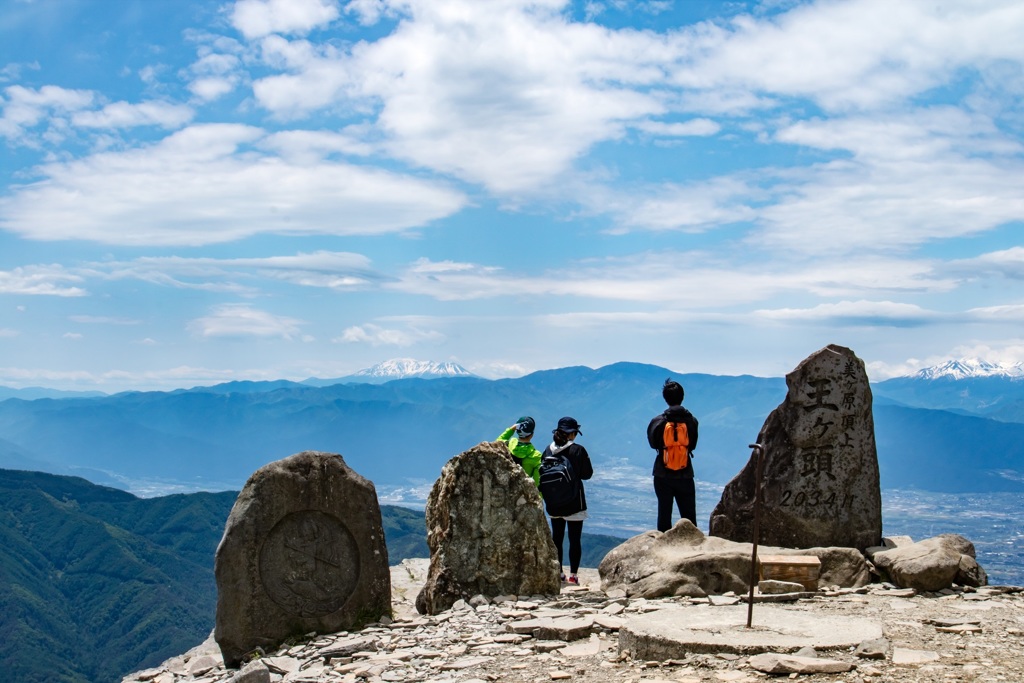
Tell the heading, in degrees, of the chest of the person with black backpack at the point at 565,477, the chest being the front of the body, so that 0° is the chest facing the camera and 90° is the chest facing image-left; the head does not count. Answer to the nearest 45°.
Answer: approximately 225°

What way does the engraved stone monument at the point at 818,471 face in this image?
toward the camera

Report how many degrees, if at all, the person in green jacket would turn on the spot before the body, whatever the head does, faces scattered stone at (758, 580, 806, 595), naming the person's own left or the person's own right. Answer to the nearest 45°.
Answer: approximately 135° to the person's own right

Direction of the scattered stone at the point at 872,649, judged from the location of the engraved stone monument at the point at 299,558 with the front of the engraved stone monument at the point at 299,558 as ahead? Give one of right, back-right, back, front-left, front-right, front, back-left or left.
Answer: front-left

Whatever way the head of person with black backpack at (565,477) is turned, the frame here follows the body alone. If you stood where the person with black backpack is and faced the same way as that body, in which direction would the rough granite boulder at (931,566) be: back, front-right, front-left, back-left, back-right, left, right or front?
front-right

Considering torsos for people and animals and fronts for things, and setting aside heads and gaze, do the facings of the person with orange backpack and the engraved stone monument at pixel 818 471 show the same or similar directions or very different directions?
very different directions

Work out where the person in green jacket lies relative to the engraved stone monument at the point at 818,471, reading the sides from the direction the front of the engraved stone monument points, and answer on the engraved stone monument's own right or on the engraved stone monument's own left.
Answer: on the engraved stone monument's own right

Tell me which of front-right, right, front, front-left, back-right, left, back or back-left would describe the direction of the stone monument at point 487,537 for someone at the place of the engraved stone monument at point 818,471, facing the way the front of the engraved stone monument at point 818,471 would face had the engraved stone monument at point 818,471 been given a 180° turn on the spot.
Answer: back-left

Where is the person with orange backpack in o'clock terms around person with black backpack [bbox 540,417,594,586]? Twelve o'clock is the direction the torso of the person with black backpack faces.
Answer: The person with orange backpack is roughly at 1 o'clock from the person with black backpack.

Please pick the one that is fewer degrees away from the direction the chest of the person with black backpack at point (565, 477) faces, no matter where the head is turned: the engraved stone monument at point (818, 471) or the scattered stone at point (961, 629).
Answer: the engraved stone monument

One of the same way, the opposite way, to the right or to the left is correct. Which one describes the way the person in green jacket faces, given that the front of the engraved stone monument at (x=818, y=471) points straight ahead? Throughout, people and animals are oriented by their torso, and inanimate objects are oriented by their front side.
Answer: the opposite way

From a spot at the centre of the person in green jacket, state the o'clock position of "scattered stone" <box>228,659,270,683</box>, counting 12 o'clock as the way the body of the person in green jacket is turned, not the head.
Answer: The scattered stone is roughly at 7 o'clock from the person in green jacket.

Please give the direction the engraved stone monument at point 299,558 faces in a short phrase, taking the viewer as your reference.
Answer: facing the viewer

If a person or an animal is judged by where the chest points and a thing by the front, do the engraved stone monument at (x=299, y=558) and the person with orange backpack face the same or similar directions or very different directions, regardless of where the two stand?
very different directions

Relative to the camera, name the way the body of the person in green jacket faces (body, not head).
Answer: away from the camera

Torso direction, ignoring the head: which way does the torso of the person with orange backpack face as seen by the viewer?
away from the camera

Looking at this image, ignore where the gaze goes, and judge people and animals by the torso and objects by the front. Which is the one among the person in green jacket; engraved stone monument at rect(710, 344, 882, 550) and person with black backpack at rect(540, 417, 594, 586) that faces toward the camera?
the engraved stone monument
